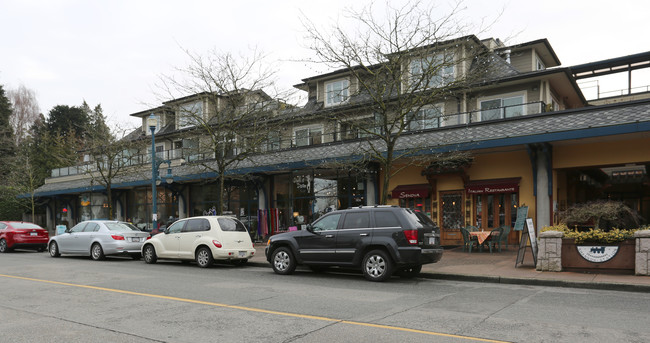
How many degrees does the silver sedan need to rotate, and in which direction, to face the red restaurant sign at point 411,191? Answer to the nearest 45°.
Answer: approximately 135° to its right

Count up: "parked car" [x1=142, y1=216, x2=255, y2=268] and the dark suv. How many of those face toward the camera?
0

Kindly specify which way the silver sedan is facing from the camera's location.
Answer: facing away from the viewer and to the left of the viewer

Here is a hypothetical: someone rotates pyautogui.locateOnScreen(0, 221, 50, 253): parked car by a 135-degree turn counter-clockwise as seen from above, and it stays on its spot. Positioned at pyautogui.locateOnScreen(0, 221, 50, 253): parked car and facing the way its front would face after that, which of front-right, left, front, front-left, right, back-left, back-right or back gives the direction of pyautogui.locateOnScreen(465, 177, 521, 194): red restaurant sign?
front-left

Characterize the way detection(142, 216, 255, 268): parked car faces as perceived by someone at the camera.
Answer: facing away from the viewer and to the left of the viewer

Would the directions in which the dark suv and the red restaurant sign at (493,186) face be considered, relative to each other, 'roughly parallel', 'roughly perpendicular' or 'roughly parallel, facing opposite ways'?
roughly perpendicular

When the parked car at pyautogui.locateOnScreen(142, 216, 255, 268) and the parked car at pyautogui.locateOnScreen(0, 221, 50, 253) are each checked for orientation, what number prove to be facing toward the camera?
0

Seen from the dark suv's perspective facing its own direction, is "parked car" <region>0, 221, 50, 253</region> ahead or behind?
ahead

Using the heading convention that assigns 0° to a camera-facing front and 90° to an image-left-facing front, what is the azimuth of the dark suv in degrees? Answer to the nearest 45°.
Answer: approximately 135°

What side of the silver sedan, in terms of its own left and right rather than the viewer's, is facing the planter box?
back

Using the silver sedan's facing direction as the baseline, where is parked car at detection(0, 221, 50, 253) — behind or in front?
in front

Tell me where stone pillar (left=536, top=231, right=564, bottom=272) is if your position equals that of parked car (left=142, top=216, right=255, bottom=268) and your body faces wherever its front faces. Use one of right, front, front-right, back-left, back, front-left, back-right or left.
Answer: back

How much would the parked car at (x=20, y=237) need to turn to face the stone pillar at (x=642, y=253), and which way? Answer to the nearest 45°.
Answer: approximately 180°
